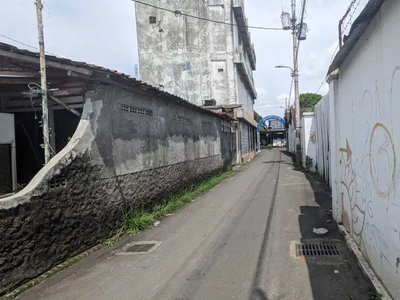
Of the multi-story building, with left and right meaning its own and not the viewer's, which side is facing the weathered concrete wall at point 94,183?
right

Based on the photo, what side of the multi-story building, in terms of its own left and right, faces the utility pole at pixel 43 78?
right

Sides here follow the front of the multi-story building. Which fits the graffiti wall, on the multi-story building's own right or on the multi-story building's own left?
on the multi-story building's own right

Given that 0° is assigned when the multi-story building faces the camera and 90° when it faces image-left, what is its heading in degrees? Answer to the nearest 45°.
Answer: approximately 270°

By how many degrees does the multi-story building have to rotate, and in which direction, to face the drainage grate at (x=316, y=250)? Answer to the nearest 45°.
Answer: approximately 90° to its right

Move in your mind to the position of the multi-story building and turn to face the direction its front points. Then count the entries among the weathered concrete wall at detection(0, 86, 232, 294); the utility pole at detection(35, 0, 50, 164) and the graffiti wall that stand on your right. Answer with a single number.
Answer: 3

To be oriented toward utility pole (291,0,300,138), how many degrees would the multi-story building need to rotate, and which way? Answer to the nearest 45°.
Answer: approximately 45° to its right
